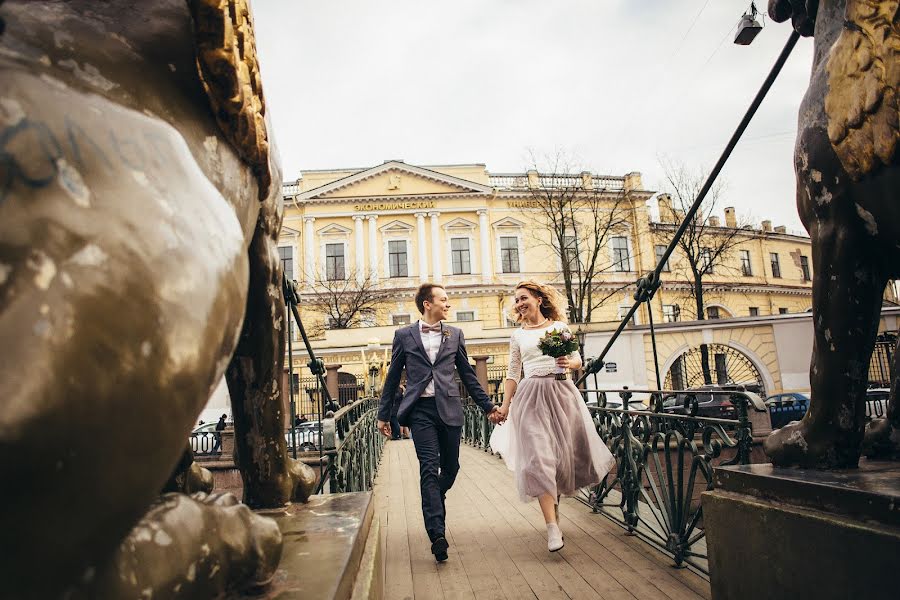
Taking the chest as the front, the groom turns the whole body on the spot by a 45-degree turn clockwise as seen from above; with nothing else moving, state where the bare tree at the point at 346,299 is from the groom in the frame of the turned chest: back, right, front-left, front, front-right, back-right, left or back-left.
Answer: back-right

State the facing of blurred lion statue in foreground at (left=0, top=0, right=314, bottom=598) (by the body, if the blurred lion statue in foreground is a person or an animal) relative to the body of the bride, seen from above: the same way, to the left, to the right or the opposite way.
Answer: the opposite way

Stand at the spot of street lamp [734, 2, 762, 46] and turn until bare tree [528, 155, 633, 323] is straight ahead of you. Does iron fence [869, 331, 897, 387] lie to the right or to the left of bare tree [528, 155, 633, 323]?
right

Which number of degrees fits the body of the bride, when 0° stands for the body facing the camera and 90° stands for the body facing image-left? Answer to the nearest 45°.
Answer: approximately 0°

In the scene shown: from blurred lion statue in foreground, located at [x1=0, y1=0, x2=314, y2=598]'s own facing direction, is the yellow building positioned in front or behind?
in front

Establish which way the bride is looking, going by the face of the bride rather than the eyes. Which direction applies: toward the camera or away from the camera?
toward the camera

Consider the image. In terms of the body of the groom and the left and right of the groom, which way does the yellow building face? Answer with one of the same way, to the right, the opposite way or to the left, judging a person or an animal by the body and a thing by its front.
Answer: the same way

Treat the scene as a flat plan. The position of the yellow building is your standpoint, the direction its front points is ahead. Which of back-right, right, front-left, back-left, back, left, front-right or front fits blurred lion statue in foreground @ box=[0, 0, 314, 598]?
front

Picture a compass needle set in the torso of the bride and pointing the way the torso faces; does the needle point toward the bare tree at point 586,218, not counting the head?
no

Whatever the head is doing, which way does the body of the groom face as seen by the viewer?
toward the camera

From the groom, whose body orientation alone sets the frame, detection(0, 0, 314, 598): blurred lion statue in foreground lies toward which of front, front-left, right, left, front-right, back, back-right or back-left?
front

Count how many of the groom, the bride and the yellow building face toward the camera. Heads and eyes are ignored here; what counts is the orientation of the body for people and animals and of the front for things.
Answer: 3

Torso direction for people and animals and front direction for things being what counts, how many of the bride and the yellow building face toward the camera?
2

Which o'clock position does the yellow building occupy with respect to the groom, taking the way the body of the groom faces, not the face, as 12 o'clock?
The yellow building is roughly at 6 o'clock from the groom.

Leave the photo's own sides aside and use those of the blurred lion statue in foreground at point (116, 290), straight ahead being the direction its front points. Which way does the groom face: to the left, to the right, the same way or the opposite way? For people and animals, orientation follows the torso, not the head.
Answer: the opposite way

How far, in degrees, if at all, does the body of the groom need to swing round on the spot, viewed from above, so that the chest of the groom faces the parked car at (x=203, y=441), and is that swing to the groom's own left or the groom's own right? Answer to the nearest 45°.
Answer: approximately 135° to the groom's own right

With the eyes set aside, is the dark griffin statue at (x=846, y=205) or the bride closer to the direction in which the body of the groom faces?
the dark griffin statue

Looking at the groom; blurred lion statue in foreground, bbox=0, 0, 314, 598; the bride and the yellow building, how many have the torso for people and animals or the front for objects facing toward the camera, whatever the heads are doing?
3

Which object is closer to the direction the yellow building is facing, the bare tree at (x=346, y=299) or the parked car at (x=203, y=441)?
the parked car

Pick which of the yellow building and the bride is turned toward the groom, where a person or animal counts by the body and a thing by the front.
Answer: the yellow building
